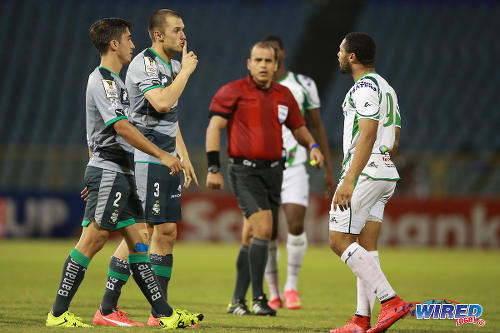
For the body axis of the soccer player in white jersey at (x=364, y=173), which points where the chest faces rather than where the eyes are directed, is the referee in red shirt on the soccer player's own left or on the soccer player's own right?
on the soccer player's own right

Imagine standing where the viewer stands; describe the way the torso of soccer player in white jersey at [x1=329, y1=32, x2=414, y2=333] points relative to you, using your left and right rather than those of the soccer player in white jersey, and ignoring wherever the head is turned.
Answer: facing to the left of the viewer

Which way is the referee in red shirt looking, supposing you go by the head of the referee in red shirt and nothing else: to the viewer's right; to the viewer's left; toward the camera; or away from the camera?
toward the camera

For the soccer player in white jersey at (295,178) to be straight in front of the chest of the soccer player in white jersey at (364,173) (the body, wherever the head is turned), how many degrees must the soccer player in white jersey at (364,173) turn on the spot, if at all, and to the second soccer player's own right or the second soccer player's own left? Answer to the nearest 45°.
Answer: approximately 90° to the second soccer player's own right

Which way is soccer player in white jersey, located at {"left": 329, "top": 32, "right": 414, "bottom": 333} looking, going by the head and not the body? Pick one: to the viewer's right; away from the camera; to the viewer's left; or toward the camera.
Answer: to the viewer's left
